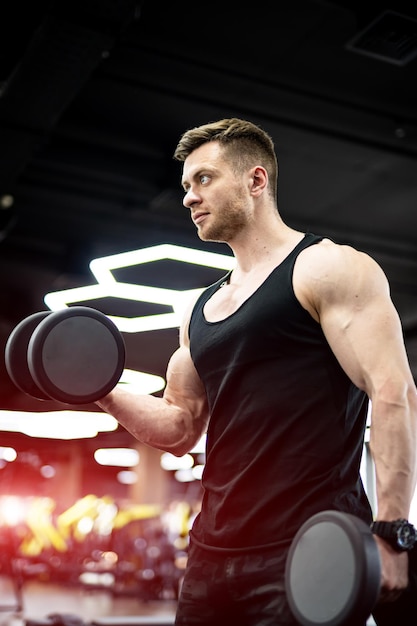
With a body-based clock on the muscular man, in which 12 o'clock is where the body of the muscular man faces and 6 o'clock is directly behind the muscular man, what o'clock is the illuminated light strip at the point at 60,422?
The illuminated light strip is roughly at 4 o'clock from the muscular man.

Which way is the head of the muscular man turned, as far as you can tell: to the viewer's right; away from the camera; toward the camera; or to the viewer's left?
to the viewer's left

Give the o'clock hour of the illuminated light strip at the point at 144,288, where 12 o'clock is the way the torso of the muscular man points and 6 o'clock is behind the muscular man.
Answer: The illuminated light strip is roughly at 4 o'clock from the muscular man.

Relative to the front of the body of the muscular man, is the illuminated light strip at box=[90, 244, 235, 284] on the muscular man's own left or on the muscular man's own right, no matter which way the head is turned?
on the muscular man's own right
